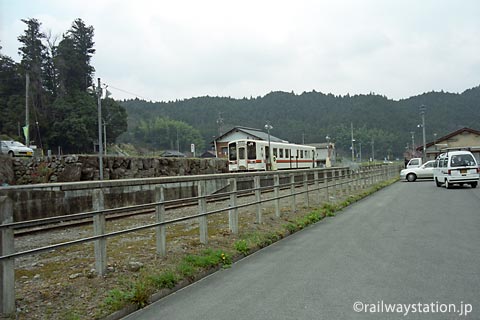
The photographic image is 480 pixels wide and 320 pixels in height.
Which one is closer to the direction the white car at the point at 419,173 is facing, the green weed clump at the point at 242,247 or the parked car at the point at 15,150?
the parked car

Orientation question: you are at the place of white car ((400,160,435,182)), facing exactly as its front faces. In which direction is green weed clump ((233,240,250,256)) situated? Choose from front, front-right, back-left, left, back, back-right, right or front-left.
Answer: left

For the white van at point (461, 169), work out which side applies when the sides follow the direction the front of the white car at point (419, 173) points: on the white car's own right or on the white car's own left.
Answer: on the white car's own left

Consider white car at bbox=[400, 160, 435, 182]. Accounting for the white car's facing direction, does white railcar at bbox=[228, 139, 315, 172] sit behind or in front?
in front

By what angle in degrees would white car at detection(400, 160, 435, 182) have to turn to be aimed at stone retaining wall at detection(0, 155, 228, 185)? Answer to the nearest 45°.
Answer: approximately 45° to its left

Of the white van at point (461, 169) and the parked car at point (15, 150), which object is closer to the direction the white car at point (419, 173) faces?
the parked car

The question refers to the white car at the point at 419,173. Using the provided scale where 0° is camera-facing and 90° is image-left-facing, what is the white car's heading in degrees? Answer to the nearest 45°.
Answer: approximately 90°

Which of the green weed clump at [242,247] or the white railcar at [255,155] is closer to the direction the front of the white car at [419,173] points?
the white railcar

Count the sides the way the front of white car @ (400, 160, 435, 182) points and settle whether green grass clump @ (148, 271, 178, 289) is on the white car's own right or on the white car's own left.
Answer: on the white car's own left

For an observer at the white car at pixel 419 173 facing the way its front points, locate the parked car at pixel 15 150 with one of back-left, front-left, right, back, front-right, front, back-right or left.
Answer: front-left

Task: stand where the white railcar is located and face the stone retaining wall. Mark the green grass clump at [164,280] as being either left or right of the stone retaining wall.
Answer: left
